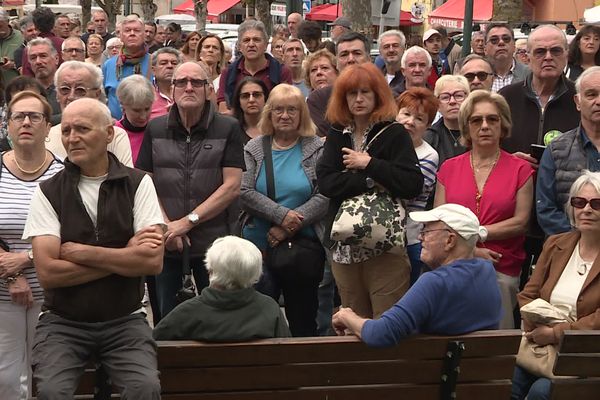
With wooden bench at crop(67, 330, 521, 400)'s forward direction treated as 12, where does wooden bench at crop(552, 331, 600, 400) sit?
wooden bench at crop(552, 331, 600, 400) is roughly at 3 o'clock from wooden bench at crop(67, 330, 521, 400).

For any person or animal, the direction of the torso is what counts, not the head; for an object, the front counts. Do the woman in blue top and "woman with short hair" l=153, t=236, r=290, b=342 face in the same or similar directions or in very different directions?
very different directions

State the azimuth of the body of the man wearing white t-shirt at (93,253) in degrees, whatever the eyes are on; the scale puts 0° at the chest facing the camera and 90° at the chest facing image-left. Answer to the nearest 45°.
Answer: approximately 0°

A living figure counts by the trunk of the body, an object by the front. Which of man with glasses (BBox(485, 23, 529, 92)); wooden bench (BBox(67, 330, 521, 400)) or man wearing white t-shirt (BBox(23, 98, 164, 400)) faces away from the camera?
the wooden bench

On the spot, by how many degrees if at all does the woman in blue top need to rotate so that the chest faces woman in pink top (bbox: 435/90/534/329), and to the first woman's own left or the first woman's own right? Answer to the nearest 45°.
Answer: approximately 90° to the first woman's own left

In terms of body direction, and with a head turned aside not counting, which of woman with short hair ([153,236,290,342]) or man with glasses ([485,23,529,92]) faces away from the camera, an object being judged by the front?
the woman with short hair

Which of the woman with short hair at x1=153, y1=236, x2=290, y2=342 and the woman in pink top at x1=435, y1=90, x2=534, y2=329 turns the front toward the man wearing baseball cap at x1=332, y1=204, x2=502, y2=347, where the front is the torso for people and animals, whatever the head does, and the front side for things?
the woman in pink top

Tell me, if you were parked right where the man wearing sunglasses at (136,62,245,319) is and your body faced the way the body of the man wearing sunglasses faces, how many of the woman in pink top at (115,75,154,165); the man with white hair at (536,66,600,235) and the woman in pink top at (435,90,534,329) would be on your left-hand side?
2

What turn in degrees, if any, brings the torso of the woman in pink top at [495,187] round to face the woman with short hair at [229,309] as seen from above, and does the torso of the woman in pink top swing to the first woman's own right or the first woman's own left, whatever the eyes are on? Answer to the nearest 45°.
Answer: approximately 45° to the first woman's own right
